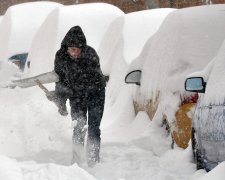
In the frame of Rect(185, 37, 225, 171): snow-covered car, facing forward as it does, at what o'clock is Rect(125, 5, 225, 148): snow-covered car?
Rect(125, 5, 225, 148): snow-covered car is roughly at 1 o'clock from Rect(185, 37, 225, 171): snow-covered car.

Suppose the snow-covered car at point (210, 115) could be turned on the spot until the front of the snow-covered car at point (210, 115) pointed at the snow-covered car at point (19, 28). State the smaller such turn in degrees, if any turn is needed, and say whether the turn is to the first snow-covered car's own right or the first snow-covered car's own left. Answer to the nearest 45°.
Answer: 0° — it already faces it

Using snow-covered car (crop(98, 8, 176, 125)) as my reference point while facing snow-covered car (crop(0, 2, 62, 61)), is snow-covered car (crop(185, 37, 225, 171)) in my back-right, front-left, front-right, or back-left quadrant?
back-left

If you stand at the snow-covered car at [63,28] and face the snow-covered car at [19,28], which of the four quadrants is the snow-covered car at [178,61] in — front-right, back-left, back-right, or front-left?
back-left

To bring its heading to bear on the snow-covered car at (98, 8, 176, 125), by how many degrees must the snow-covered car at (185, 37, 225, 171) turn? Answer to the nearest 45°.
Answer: approximately 45° to its right

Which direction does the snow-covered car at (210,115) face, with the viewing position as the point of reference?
facing away from the viewer and to the left of the viewer

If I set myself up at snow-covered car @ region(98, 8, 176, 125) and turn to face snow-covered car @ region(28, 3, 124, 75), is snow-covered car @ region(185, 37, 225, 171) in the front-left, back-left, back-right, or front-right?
back-left
